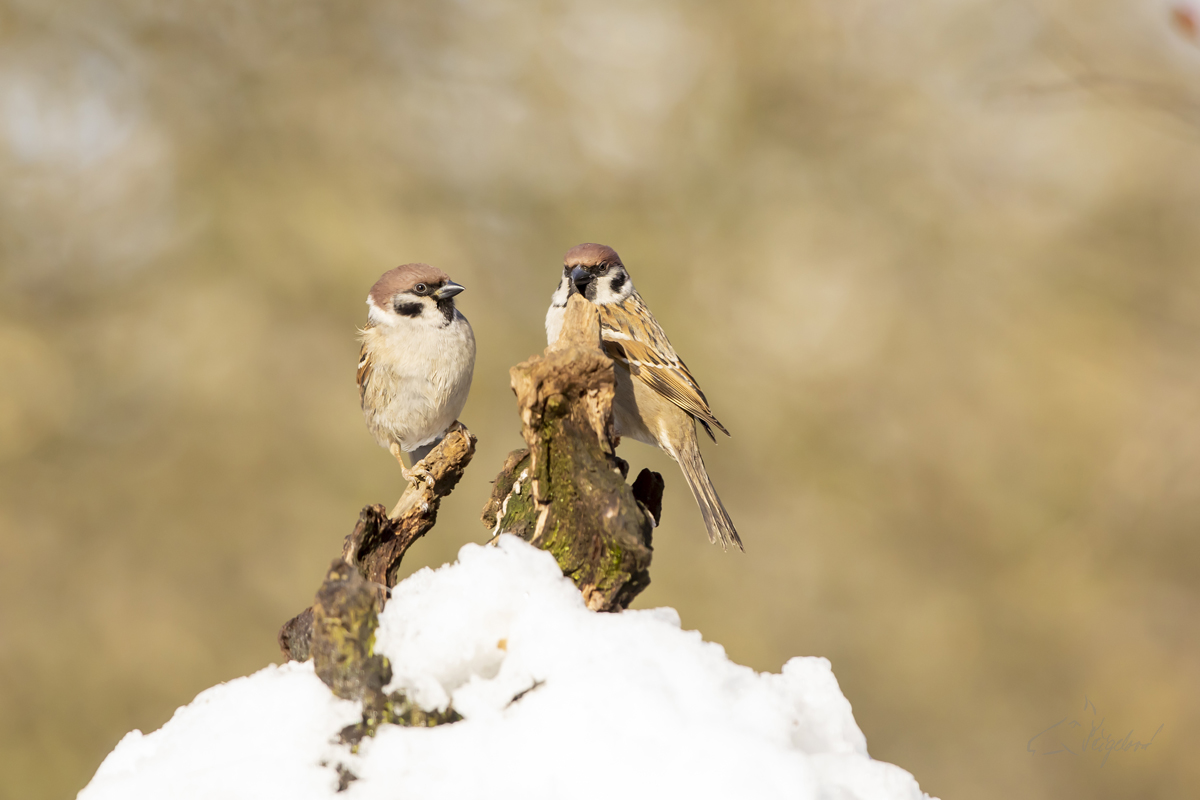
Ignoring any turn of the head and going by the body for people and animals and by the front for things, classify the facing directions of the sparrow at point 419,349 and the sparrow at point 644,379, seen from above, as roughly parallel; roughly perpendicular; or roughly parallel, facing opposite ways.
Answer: roughly perpendicular

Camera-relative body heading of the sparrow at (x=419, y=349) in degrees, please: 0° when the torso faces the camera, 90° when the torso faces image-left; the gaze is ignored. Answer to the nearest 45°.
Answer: approximately 315°
